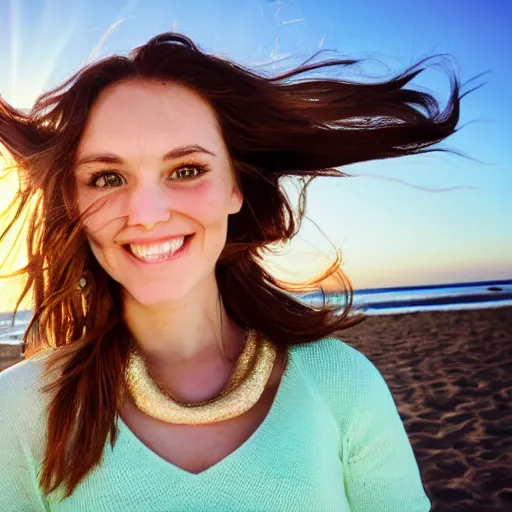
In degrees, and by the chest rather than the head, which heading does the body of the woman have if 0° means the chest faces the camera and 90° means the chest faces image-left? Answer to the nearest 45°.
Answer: approximately 0°
